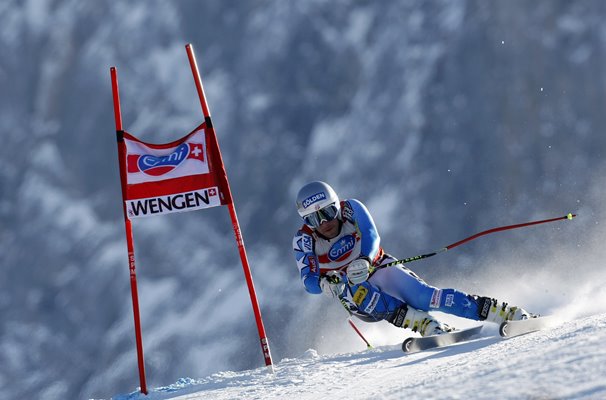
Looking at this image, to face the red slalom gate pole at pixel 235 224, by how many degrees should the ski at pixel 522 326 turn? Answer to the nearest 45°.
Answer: approximately 45° to its right

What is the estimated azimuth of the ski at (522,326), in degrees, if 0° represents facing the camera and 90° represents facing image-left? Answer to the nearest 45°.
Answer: approximately 45°
